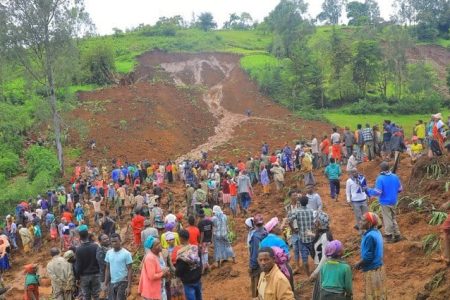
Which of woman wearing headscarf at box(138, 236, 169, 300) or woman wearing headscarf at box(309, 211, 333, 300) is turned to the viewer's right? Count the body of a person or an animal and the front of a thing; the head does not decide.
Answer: woman wearing headscarf at box(138, 236, 169, 300)

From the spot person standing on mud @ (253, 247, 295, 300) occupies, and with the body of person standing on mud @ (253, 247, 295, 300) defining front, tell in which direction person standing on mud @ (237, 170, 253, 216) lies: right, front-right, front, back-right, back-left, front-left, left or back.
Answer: back-right

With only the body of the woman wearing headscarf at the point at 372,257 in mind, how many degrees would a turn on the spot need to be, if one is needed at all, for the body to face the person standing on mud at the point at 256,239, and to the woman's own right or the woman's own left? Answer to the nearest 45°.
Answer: approximately 45° to the woman's own right

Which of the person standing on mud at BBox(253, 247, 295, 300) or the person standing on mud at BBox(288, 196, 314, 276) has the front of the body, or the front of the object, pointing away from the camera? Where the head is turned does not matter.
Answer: the person standing on mud at BBox(288, 196, 314, 276)

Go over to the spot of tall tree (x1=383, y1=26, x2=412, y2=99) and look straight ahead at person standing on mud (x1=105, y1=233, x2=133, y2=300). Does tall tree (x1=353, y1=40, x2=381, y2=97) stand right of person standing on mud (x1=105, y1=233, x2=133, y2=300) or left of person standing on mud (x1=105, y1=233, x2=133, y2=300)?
right

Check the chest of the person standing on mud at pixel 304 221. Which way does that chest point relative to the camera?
away from the camera

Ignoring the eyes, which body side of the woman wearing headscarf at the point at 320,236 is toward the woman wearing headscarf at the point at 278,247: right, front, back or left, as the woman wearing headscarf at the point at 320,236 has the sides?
left

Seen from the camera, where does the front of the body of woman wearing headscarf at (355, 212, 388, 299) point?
to the viewer's left

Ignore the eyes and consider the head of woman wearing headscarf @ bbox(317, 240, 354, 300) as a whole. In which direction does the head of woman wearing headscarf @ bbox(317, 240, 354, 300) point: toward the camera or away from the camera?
away from the camera

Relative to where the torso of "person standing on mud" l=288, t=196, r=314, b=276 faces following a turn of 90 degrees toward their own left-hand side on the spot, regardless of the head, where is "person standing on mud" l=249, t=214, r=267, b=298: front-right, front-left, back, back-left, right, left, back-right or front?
front-left
